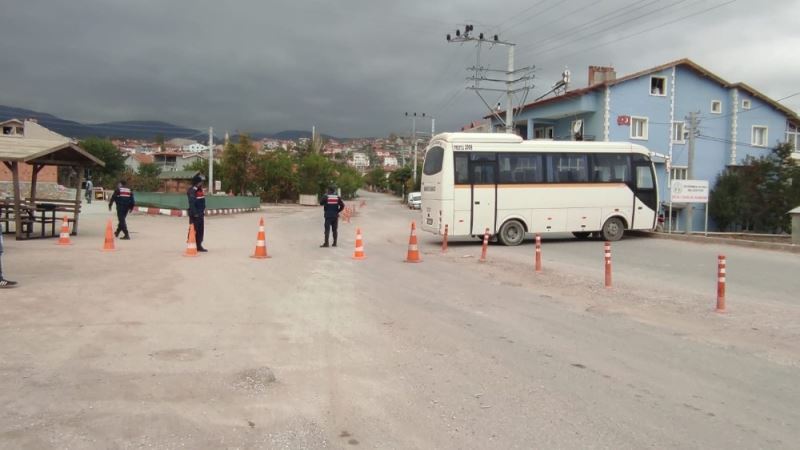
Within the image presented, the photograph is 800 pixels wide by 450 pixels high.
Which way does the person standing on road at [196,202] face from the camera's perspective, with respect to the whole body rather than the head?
to the viewer's right

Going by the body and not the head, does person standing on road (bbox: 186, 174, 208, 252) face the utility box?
yes

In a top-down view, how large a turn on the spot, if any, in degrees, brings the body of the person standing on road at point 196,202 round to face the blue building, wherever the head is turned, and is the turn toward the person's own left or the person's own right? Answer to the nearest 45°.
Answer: approximately 45° to the person's own left

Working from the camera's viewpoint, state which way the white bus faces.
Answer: facing away from the viewer and to the right of the viewer

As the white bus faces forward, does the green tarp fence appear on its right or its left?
on its left

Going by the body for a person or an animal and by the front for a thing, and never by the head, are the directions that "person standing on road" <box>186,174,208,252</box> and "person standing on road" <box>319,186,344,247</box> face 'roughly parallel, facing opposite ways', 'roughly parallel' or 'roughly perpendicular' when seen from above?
roughly perpendicular

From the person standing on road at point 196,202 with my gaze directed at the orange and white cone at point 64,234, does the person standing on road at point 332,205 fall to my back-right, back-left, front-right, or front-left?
back-right

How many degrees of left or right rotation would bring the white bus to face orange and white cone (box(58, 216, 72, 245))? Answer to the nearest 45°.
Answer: approximately 180°
